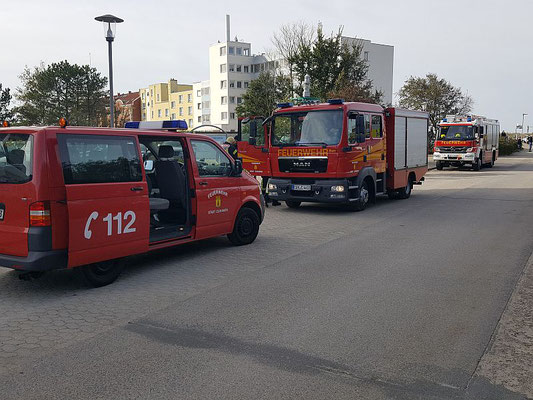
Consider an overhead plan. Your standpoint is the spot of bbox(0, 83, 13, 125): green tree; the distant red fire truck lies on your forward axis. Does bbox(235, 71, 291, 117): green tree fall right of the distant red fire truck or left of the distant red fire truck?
left

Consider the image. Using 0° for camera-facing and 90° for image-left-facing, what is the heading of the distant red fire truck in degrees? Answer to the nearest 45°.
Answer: approximately 45°

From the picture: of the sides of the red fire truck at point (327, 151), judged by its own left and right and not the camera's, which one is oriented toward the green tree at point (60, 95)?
right

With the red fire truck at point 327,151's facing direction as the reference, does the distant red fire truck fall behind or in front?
behind

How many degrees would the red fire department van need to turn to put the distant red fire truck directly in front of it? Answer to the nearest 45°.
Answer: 0° — it already faces it

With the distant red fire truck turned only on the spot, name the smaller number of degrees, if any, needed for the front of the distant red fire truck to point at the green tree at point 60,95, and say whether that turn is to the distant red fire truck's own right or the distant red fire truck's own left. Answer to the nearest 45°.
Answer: approximately 45° to the distant red fire truck's own right
